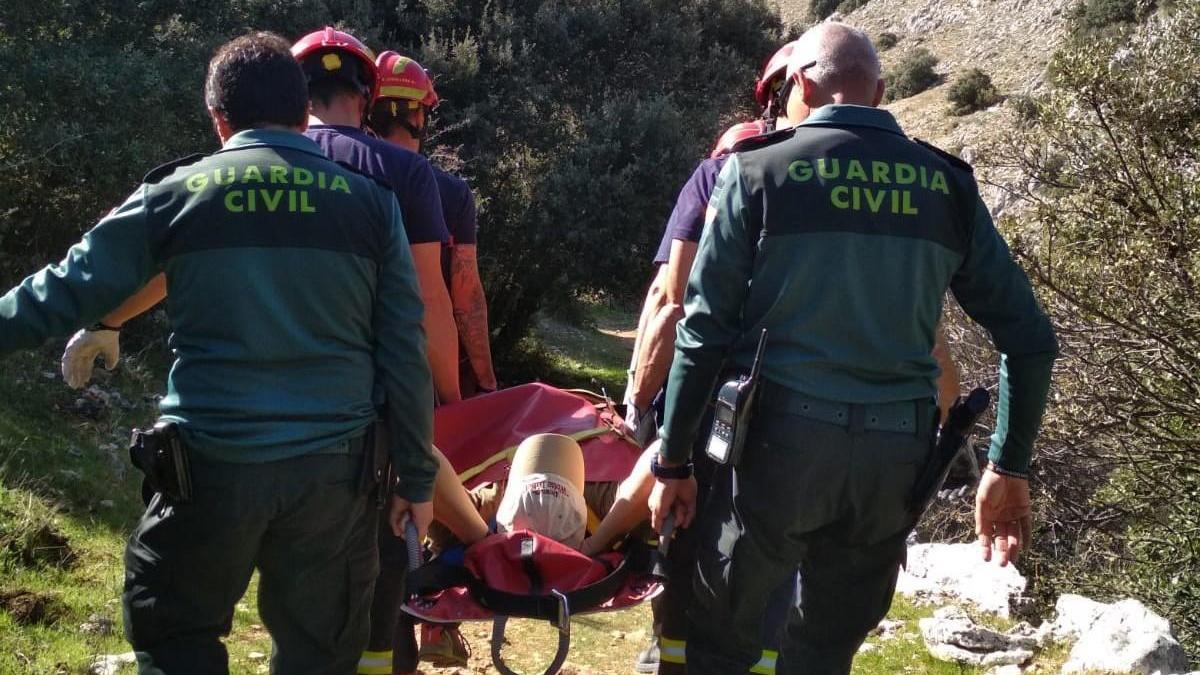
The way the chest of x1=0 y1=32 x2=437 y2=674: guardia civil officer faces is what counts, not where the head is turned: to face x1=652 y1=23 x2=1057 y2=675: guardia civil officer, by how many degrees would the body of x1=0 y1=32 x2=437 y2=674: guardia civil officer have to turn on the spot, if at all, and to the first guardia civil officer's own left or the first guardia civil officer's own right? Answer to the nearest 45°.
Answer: approximately 90° to the first guardia civil officer's own right

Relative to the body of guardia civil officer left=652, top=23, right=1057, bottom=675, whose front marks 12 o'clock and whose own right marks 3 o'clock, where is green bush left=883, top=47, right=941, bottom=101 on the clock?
The green bush is roughly at 12 o'clock from the guardia civil officer.

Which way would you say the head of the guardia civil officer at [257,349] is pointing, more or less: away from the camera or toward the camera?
away from the camera

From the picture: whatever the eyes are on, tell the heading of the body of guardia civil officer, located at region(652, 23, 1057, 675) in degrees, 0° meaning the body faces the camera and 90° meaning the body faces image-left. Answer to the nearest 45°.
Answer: approximately 180°

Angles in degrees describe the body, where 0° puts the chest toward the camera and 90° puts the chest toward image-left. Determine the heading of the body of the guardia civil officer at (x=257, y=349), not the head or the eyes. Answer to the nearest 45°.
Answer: approximately 180°

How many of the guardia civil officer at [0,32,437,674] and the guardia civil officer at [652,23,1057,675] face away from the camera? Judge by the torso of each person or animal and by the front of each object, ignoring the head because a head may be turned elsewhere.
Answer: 2

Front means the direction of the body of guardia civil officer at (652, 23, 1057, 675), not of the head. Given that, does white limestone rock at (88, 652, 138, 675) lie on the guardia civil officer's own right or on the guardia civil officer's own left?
on the guardia civil officer's own left
